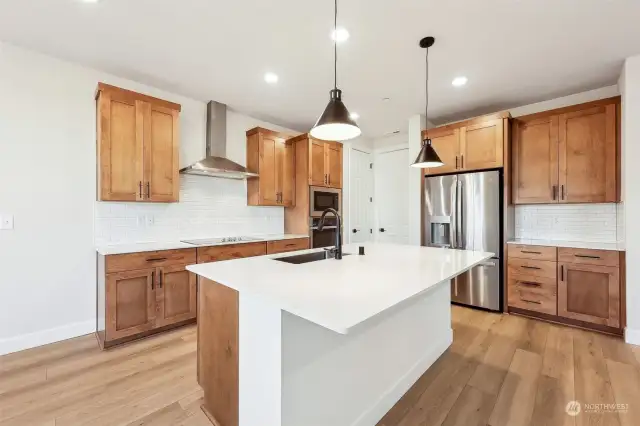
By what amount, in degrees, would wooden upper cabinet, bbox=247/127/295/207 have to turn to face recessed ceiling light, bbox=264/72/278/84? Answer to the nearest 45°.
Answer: approximately 45° to its right

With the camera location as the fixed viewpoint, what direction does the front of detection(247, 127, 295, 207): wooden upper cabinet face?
facing the viewer and to the right of the viewer

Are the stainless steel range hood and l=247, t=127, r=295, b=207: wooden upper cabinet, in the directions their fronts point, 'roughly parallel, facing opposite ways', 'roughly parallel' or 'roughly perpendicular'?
roughly parallel

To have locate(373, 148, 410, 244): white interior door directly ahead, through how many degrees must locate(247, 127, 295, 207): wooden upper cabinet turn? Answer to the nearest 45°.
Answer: approximately 45° to its left

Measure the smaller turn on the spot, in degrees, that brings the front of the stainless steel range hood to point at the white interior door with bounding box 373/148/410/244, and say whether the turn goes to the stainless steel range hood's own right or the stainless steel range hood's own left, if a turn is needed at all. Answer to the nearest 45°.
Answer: approximately 45° to the stainless steel range hood's own left

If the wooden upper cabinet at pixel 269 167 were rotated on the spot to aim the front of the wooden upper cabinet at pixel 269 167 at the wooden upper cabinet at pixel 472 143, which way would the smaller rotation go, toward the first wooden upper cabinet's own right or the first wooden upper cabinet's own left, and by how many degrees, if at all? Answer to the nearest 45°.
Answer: approximately 45° to the first wooden upper cabinet's own left

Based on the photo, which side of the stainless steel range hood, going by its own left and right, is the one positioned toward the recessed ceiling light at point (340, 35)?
front

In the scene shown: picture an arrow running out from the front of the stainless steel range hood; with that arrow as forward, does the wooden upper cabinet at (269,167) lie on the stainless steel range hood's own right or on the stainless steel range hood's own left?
on the stainless steel range hood's own left

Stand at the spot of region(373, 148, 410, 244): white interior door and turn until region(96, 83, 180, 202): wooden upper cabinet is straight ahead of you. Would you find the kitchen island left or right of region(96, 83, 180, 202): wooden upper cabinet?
left

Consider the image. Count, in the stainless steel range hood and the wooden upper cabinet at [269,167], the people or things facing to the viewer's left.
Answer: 0

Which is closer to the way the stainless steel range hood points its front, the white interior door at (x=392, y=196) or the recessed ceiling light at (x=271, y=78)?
the recessed ceiling light

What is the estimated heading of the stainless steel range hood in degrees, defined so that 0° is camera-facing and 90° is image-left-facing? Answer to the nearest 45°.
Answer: approximately 315°

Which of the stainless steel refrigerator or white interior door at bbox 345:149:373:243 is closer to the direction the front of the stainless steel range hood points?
the stainless steel refrigerator

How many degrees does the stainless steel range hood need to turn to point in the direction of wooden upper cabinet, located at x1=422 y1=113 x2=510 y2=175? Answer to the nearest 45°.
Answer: approximately 45° to its left

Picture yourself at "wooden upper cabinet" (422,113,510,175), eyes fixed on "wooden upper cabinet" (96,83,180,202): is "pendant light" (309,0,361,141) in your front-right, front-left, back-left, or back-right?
front-left

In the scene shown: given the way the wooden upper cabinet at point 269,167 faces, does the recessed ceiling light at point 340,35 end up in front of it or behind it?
in front

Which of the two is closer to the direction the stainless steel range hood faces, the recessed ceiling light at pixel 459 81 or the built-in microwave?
the recessed ceiling light
